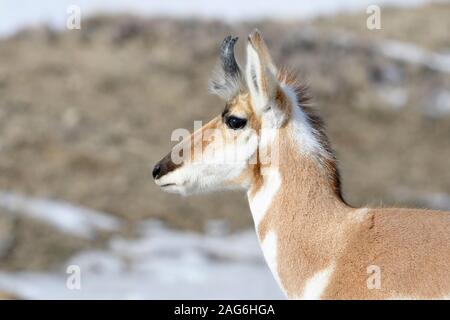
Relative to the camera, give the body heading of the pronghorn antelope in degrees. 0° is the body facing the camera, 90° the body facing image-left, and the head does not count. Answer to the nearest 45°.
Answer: approximately 90°
